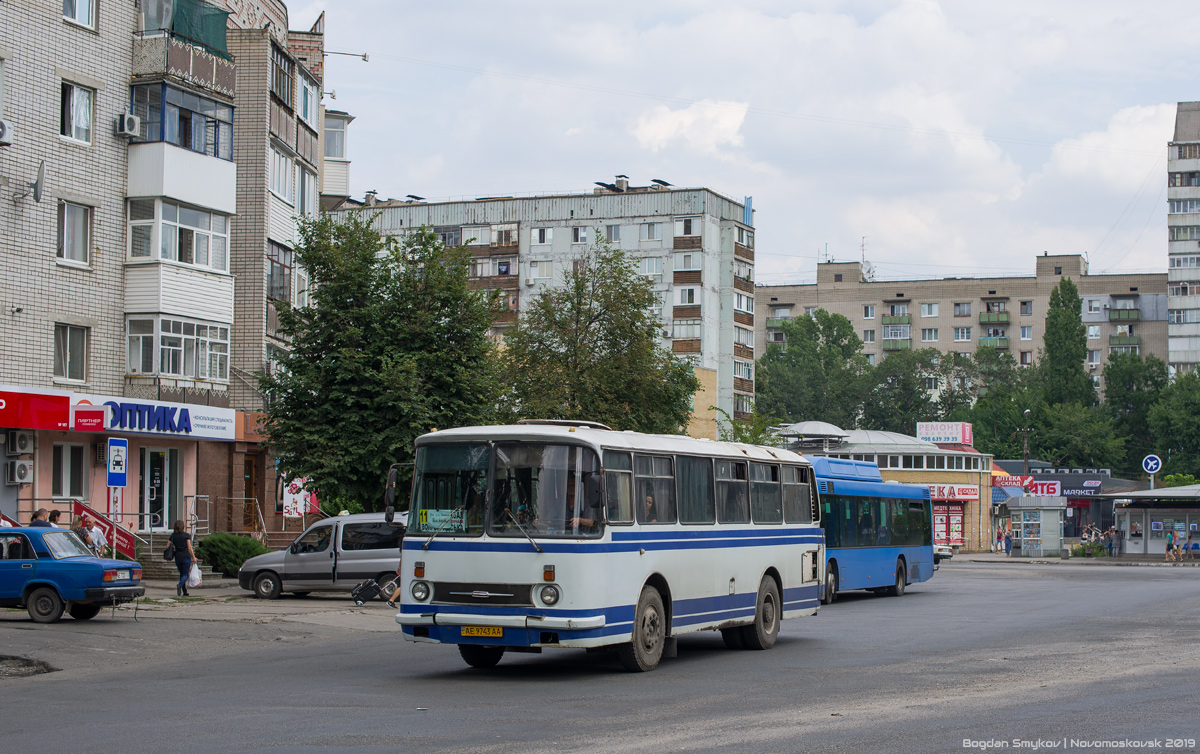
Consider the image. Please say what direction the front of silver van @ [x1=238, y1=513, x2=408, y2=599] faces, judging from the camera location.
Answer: facing to the left of the viewer

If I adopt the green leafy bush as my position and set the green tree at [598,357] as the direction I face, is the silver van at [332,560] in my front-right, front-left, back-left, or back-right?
back-right

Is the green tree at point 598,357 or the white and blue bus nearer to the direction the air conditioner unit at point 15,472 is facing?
the white and blue bus

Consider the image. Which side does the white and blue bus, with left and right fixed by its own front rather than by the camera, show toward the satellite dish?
right

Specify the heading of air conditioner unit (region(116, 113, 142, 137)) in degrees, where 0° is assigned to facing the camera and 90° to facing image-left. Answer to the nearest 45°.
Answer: approximately 315°

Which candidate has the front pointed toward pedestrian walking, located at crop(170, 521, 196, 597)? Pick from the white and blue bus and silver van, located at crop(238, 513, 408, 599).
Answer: the silver van

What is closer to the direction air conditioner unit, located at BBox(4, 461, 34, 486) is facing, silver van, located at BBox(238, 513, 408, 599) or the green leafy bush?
the silver van
